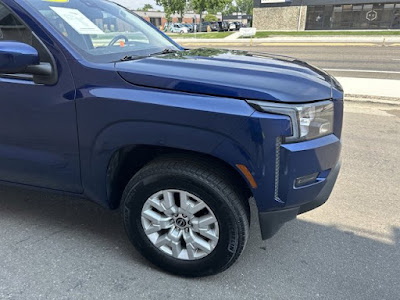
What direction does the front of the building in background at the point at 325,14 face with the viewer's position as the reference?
facing the viewer

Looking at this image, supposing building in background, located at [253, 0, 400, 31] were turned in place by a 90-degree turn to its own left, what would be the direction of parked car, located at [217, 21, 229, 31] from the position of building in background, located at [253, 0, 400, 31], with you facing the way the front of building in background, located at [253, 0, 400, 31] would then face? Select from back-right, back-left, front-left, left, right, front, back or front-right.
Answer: back-left

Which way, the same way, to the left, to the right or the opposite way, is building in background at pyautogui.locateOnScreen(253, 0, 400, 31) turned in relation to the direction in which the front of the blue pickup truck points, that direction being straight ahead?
to the right

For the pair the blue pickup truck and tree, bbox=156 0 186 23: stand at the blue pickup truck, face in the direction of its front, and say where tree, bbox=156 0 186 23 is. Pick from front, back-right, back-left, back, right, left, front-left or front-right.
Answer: left

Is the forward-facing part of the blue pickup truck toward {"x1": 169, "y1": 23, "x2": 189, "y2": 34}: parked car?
no

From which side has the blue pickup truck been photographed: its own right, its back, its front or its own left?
right

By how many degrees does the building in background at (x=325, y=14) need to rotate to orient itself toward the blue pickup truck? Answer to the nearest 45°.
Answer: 0° — it already faces it

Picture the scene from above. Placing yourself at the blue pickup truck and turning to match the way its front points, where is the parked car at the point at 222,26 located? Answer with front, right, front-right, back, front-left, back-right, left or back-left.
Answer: left

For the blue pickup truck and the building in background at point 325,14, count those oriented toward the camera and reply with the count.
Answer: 1
